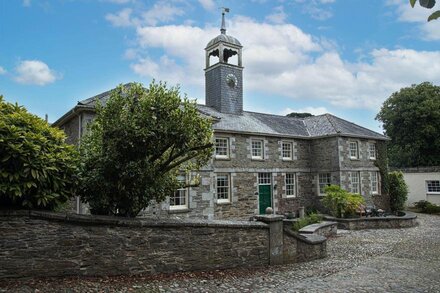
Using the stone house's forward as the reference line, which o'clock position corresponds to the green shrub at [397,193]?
The green shrub is roughly at 10 o'clock from the stone house.

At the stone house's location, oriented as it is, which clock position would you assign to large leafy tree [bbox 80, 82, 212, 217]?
The large leafy tree is roughly at 2 o'clock from the stone house.

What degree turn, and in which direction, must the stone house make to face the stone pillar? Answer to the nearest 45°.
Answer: approximately 45° to its right

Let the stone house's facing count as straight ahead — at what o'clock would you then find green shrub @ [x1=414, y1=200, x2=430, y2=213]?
The green shrub is roughly at 10 o'clock from the stone house.

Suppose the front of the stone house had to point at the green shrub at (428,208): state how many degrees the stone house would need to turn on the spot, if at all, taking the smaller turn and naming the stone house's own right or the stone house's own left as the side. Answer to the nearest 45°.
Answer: approximately 45° to the stone house's own left

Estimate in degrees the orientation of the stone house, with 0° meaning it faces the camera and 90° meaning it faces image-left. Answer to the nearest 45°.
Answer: approximately 315°

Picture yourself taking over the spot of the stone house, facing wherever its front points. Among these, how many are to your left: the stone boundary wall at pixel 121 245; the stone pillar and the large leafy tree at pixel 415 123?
1

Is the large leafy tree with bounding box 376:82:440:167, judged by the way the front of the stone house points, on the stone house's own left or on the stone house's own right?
on the stone house's own left
